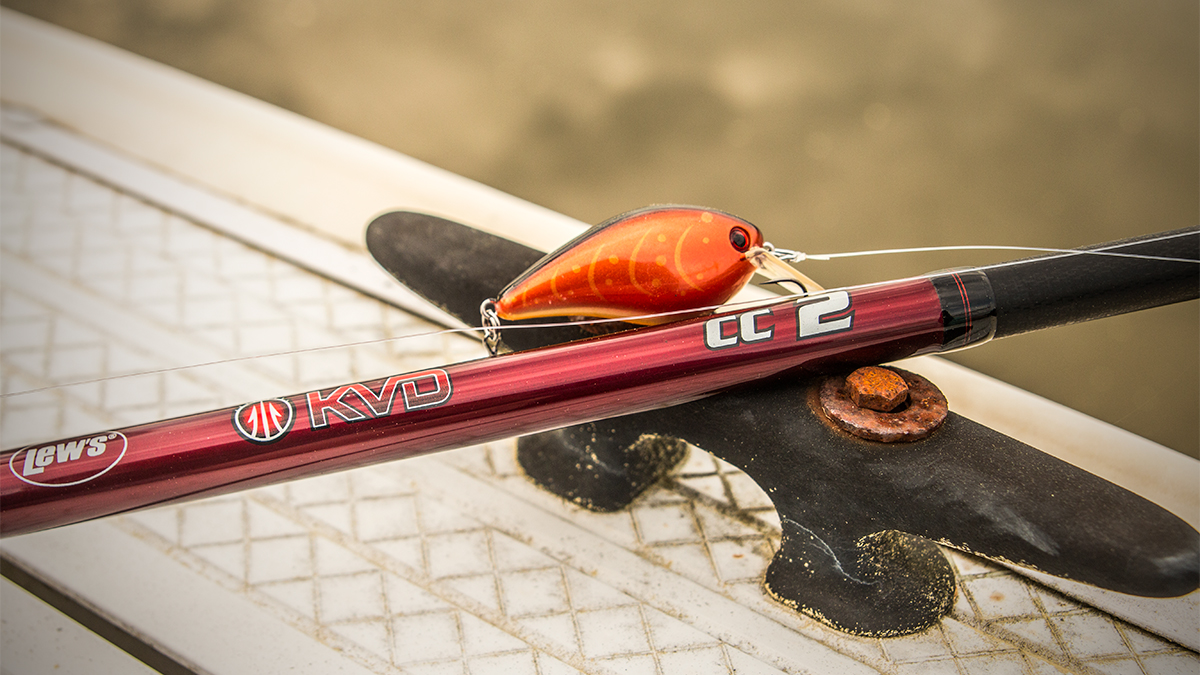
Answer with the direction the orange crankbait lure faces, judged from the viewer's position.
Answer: facing to the right of the viewer
